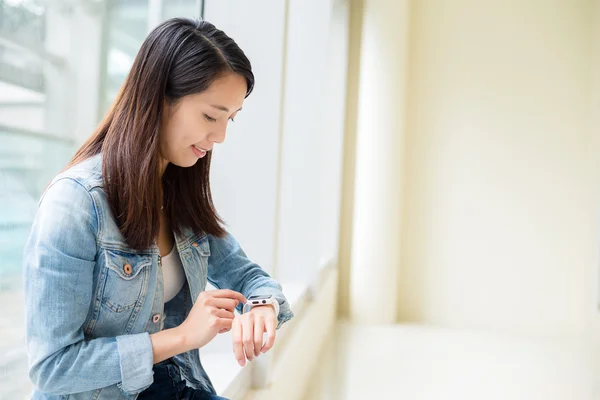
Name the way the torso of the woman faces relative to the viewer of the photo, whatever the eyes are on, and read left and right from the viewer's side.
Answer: facing the viewer and to the right of the viewer
